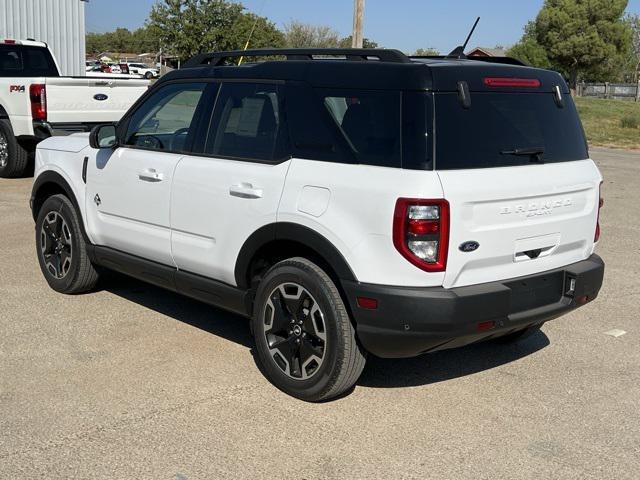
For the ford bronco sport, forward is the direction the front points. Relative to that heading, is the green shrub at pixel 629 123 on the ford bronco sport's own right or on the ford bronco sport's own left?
on the ford bronco sport's own right

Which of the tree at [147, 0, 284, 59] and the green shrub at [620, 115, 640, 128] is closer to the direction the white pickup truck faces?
the tree

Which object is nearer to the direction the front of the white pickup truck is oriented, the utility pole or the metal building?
the metal building

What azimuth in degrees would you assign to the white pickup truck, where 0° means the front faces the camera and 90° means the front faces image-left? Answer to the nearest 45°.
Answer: approximately 135°

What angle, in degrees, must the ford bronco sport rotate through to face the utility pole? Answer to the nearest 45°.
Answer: approximately 45° to its right

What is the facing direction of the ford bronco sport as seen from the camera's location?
facing away from the viewer and to the left of the viewer

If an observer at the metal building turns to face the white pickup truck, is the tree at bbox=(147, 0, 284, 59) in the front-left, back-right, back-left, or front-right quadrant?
back-left

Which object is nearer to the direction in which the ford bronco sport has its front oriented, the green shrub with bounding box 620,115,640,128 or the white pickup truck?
the white pickup truck

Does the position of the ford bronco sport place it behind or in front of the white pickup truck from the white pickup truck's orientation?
behind

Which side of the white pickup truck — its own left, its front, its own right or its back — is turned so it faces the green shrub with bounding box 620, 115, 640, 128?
right

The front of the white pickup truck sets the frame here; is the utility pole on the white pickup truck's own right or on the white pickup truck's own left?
on the white pickup truck's own right
